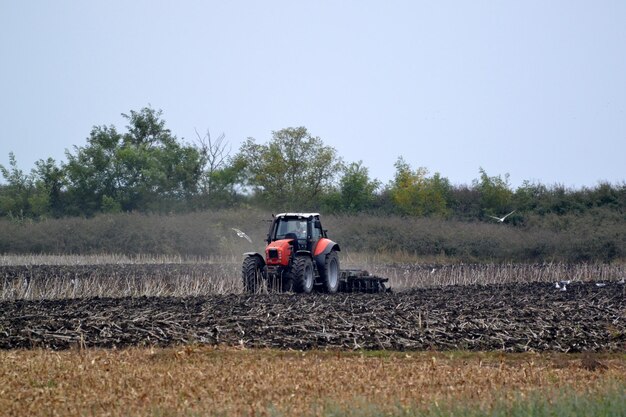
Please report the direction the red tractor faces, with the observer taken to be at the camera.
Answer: facing the viewer and to the left of the viewer
